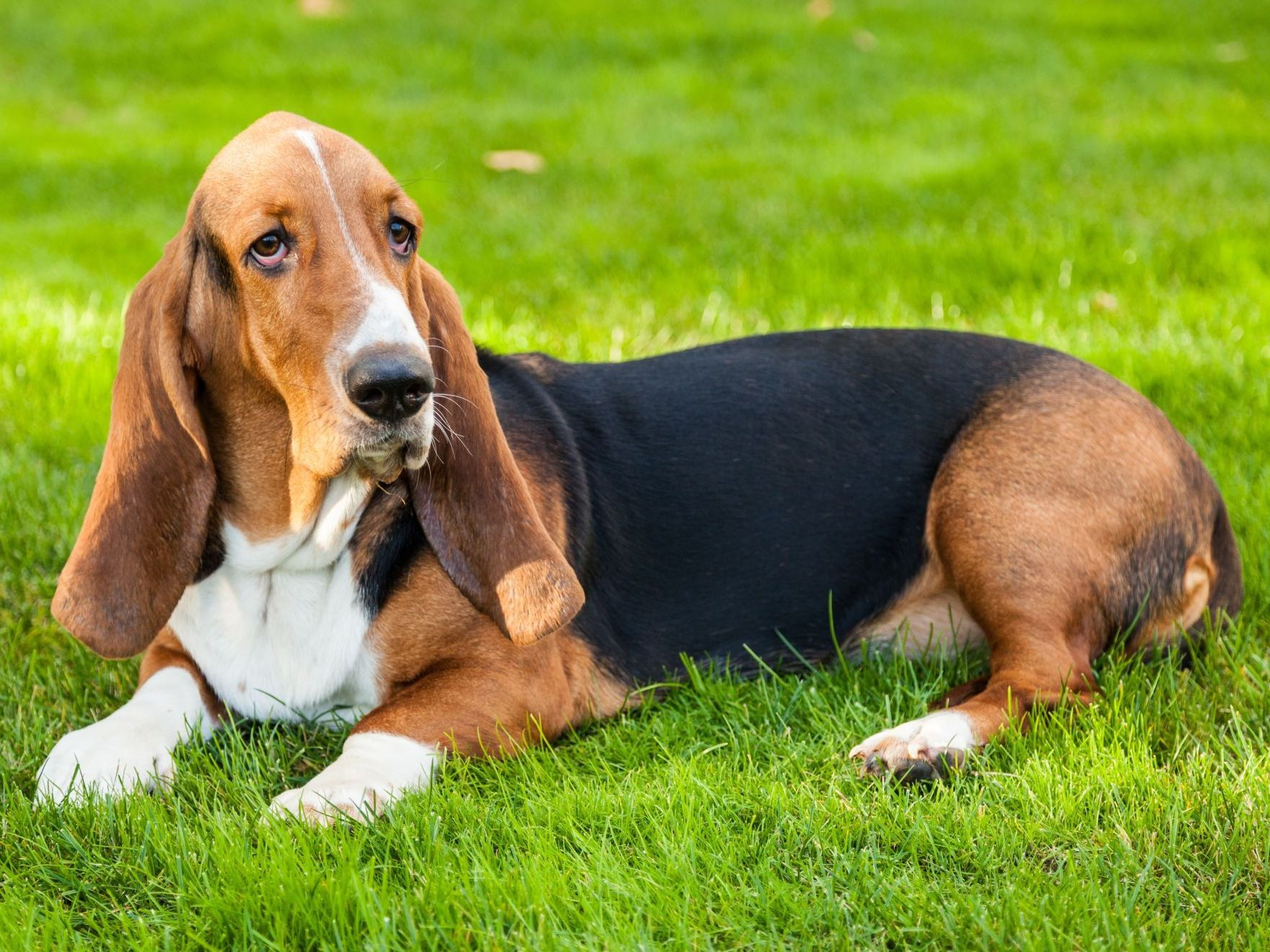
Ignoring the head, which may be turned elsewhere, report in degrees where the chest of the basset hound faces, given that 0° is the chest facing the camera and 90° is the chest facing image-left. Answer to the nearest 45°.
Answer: approximately 45°
